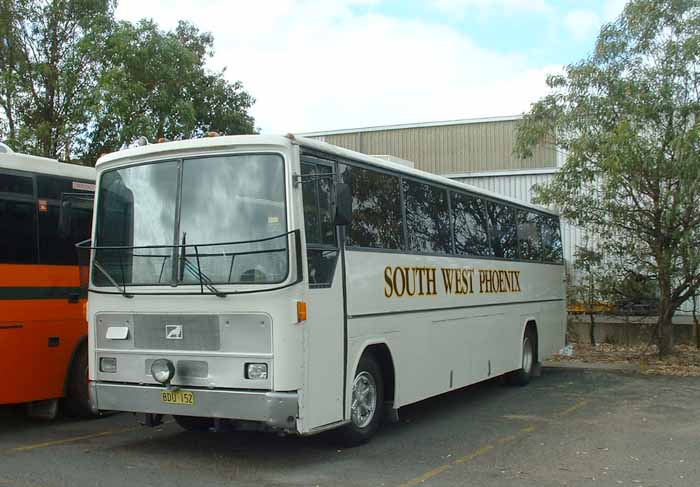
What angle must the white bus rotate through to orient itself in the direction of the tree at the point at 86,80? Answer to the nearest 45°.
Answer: approximately 90° to its right

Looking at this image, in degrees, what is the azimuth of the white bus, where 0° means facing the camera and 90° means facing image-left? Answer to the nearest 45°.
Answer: approximately 45°

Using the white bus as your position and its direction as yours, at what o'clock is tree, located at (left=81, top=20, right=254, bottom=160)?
The tree is roughly at 4 o'clock from the white bus.

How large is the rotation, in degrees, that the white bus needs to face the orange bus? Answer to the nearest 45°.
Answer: approximately 90° to its right

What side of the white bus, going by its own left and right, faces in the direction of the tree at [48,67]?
right

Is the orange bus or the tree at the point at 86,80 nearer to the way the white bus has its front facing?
the orange bus

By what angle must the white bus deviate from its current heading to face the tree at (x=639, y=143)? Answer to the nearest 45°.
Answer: approximately 180°
